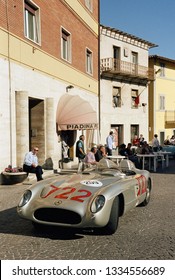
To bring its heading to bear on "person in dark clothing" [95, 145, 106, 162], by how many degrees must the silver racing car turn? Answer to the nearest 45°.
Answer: approximately 135° to its right

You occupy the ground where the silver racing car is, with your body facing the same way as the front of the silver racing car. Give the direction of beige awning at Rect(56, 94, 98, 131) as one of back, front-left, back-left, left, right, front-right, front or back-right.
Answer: back-right

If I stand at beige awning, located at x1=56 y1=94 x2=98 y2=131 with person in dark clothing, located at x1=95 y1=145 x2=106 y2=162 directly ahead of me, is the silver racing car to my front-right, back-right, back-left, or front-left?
front-right

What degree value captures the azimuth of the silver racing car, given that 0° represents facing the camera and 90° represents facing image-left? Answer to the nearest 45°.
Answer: approximately 45°

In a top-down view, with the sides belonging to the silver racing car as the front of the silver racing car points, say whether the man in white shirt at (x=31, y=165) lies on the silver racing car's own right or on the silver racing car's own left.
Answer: on the silver racing car's own right

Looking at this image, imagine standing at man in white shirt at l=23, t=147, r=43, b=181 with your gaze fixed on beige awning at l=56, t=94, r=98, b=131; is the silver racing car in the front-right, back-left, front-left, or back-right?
back-right

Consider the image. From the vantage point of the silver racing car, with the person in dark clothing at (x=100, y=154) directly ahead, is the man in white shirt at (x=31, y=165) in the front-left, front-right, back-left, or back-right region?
front-left

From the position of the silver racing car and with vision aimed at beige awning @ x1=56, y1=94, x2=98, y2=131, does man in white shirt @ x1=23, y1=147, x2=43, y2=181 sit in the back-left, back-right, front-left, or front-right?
front-left
